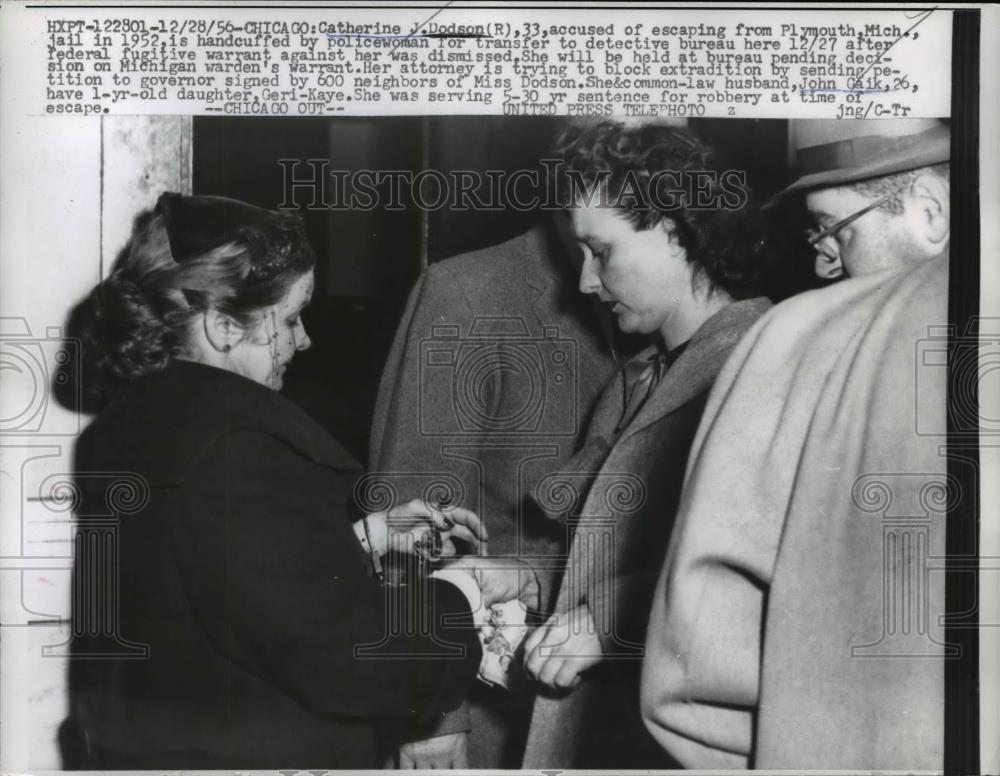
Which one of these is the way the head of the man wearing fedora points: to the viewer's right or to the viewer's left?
to the viewer's left

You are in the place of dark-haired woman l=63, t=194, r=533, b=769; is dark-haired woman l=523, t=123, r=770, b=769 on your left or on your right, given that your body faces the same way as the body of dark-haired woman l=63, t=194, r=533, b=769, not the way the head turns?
on your right

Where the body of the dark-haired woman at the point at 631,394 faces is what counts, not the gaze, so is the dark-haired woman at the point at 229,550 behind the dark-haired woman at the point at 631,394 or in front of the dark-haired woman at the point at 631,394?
in front

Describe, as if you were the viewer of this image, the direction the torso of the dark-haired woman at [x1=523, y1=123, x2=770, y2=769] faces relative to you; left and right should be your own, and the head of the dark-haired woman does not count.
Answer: facing to the left of the viewer

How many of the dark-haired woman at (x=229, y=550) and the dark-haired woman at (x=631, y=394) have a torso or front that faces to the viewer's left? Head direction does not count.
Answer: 1

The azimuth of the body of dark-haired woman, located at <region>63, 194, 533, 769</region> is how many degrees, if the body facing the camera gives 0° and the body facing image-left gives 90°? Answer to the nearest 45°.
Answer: approximately 225°

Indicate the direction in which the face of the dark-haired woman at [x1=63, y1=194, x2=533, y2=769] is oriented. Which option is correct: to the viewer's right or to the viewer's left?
to the viewer's right

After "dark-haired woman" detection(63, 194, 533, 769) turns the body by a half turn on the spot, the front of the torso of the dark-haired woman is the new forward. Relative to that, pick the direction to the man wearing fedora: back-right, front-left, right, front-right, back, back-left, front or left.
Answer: back-left

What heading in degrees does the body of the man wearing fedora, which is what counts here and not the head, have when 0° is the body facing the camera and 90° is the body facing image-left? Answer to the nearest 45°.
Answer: approximately 135°
